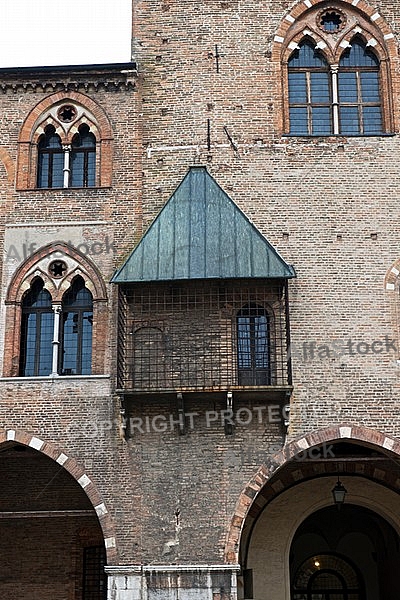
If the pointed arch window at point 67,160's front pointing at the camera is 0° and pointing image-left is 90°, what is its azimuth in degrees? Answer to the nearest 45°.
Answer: approximately 0°
